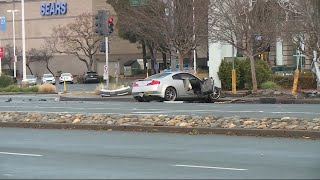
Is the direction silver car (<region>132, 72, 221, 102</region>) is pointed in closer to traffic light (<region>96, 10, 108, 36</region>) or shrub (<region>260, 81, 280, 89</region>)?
the shrub

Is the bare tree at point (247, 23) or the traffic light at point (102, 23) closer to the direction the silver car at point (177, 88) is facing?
the bare tree

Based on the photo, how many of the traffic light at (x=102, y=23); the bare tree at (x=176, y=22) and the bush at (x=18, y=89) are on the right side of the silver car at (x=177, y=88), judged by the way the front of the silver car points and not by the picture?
0

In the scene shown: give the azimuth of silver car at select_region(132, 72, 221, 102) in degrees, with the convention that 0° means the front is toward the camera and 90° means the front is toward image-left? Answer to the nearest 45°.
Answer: approximately 225°

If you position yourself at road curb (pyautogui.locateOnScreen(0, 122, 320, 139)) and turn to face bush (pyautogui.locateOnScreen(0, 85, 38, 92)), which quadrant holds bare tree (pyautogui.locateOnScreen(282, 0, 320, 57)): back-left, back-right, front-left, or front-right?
front-right

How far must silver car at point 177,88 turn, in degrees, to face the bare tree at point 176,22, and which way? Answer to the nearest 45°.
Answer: approximately 45° to its left

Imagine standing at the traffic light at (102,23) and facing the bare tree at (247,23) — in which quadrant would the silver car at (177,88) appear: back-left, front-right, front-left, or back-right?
front-right

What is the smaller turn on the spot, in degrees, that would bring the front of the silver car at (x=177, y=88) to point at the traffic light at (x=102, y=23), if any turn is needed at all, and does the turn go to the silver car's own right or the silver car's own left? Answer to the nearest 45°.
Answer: approximately 90° to the silver car's own left

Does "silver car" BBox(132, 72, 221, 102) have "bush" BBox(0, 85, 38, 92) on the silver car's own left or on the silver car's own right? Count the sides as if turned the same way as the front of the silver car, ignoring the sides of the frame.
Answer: on the silver car's own left

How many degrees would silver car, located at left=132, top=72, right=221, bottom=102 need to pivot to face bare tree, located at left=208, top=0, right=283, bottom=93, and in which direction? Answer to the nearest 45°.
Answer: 0° — it already faces it

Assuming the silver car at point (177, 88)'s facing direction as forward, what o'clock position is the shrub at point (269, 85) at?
The shrub is roughly at 12 o'clock from the silver car.

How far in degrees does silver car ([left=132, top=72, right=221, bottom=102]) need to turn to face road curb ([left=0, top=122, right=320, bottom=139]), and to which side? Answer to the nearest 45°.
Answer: approximately 135° to its right

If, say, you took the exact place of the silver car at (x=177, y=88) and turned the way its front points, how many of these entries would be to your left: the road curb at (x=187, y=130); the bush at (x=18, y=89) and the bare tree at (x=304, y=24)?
1
